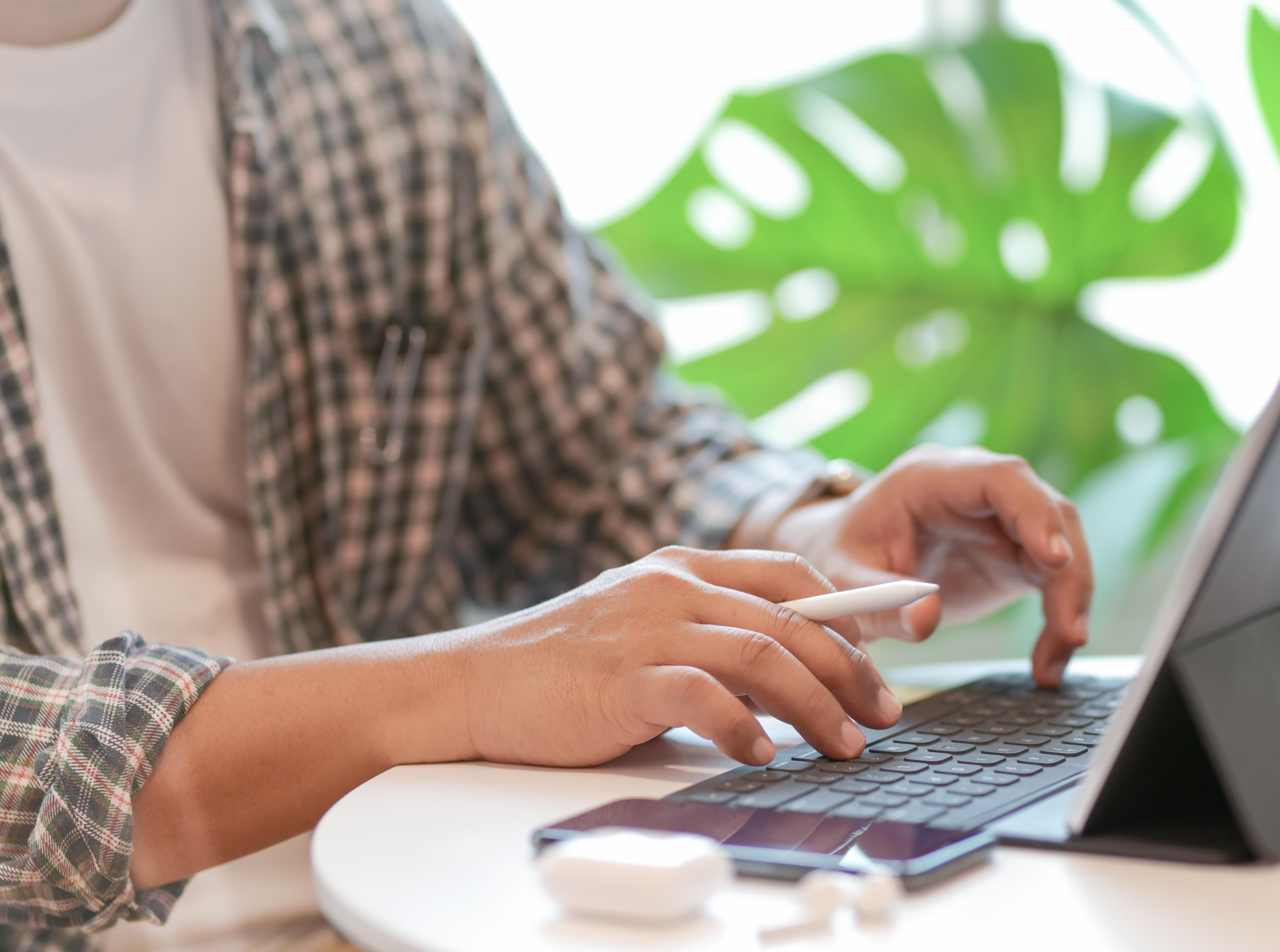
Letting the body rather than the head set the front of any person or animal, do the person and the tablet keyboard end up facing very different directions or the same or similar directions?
very different directions

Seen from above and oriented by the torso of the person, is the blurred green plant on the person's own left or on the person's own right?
on the person's own left

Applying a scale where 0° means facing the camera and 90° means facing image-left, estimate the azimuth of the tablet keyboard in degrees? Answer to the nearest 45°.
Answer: approximately 135°

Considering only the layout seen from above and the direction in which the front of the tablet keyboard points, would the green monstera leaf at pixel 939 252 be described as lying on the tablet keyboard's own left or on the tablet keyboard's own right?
on the tablet keyboard's own right

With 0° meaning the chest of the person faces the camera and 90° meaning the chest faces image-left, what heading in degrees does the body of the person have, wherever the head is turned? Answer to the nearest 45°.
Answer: approximately 315°
